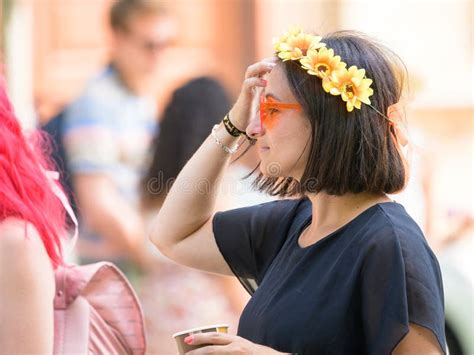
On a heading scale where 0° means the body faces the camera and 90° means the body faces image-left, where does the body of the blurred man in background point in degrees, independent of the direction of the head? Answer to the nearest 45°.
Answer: approximately 315°

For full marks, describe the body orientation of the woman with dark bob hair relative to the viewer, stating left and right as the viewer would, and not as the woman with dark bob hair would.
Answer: facing the viewer and to the left of the viewer

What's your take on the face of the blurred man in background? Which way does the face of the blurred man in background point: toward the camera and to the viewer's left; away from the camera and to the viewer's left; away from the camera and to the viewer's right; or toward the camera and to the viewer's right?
toward the camera and to the viewer's right

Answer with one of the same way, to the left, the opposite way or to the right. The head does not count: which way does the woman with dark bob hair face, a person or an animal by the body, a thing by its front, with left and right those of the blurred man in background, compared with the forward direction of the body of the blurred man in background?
to the right

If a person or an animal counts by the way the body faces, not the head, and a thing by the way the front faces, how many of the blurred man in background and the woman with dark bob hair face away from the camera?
0

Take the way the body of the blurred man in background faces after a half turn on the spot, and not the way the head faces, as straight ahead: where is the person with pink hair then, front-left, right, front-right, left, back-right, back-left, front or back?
back-left

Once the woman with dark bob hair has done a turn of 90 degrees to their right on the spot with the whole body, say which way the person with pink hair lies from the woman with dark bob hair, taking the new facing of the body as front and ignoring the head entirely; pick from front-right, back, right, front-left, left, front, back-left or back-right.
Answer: front-left

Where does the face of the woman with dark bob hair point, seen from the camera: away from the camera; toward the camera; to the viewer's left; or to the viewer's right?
to the viewer's left

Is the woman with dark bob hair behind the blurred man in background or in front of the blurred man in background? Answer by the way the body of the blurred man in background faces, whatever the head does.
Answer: in front
